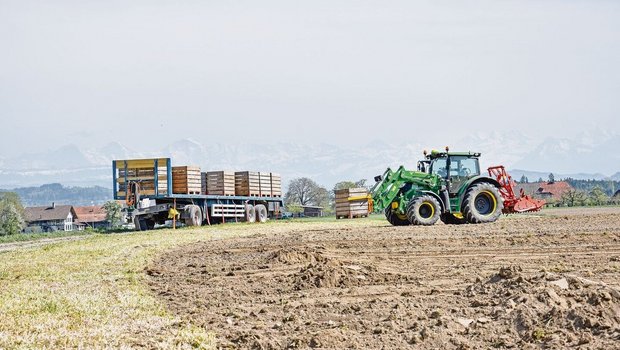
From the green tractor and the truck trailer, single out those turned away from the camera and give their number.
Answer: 0

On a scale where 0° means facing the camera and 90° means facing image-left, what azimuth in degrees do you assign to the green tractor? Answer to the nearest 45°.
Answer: approximately 45°

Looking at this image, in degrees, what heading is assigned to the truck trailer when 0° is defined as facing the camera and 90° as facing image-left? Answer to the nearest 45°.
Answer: approximately 45°
